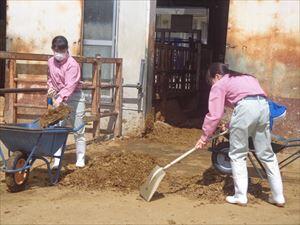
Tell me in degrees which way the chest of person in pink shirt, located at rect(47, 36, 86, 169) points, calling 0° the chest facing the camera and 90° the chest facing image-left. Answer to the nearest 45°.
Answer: approximately 45°

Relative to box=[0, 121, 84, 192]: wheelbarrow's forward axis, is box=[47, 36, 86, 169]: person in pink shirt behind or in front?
behind

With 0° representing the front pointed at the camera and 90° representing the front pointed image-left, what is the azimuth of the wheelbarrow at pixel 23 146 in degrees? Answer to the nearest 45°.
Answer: approximately 45°

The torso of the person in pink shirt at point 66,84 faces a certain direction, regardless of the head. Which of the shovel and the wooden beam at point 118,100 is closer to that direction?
the shovel

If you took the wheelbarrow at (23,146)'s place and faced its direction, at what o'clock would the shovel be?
The shovel is roughly at 8 o'clock from the wheelbarrow.

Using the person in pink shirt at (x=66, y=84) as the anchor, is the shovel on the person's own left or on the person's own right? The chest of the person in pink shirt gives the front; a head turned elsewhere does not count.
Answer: on the person's own left

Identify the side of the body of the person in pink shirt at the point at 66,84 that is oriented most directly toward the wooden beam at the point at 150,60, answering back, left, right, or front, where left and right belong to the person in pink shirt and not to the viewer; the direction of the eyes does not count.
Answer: back

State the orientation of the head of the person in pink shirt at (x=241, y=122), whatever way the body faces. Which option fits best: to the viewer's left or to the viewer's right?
to the viewer's left
